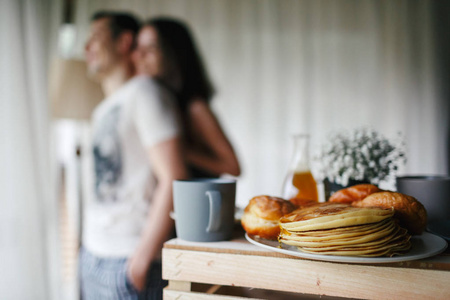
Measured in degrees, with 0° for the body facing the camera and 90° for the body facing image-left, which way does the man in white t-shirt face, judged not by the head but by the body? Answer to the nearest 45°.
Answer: approximately 45°

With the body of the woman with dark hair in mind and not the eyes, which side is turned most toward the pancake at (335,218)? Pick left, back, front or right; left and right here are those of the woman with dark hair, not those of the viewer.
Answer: left

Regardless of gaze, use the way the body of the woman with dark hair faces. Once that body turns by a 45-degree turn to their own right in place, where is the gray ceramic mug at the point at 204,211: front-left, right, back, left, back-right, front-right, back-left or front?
back-left

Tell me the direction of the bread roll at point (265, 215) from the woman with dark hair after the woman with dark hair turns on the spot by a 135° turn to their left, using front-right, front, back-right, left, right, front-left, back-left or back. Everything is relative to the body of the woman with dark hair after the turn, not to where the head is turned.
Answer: front-right

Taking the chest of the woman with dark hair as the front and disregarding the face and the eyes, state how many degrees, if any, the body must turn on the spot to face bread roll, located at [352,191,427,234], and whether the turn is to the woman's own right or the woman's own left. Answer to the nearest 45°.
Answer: approximately 90° to the woman's own left

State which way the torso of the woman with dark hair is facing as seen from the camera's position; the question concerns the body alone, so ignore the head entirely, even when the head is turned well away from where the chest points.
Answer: to the viewer's left

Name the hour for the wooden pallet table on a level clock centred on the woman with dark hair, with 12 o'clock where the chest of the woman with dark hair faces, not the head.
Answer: The wooden pallet table is roughly at 9 o'clock from the woman with dark hair.

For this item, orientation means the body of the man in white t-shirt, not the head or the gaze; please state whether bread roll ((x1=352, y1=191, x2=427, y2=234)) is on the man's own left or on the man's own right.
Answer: on the man's own left

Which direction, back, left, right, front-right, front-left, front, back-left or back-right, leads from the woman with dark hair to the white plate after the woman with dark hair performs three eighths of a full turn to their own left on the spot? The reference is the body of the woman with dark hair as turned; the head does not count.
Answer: front-right

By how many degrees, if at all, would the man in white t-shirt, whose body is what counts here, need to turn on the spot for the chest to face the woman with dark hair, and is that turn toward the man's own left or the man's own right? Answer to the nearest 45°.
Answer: approximately 180°
